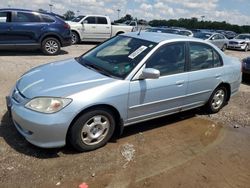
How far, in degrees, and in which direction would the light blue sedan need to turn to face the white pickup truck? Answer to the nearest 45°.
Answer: approximately 135° to its right

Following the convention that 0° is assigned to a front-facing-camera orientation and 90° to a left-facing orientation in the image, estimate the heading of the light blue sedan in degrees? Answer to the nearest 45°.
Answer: approximately 45°
